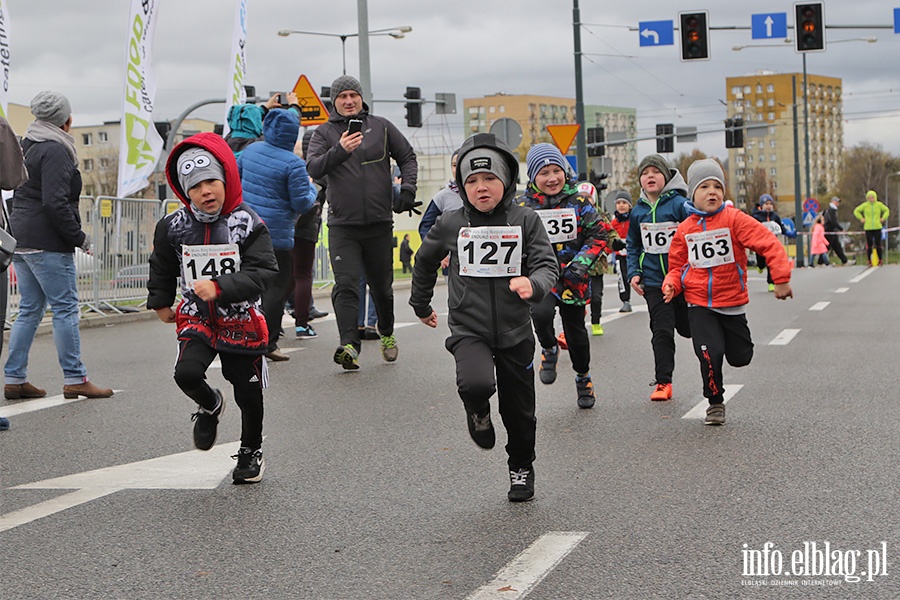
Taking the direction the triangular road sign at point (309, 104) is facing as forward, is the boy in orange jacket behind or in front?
in front

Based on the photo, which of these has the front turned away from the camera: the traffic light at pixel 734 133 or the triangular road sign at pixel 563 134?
the traffic light

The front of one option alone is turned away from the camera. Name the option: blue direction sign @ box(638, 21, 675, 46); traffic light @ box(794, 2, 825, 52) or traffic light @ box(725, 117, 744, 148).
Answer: traffic light @ box(725, 117, 744, 148)

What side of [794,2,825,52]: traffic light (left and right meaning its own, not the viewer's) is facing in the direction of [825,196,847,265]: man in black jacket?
back

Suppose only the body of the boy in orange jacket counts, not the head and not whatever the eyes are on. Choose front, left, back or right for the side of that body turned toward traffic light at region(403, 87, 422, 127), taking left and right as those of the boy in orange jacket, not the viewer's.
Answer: back

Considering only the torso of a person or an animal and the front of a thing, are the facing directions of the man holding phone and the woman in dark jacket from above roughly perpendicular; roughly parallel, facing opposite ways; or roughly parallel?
roughly perpendicular

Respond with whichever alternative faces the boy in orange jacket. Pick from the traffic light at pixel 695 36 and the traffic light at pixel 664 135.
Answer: the traffic light at pixel 695 36

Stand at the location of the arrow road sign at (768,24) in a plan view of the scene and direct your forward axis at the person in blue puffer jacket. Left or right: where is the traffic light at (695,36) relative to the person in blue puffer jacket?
right

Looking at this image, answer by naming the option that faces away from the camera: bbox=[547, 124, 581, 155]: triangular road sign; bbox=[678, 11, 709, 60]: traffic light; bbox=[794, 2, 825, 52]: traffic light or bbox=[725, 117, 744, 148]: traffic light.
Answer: bbox=[725, 117, 744, 148]: traffic light

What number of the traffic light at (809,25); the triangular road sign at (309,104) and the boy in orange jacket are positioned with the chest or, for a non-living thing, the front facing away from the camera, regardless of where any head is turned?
0

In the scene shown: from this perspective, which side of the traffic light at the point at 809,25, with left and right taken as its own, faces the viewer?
front

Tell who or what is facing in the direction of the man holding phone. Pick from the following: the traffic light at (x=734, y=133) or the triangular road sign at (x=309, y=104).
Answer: the triangular road sign

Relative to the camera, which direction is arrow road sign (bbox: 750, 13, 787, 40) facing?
toward the camera

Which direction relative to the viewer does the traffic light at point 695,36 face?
toward the camera
